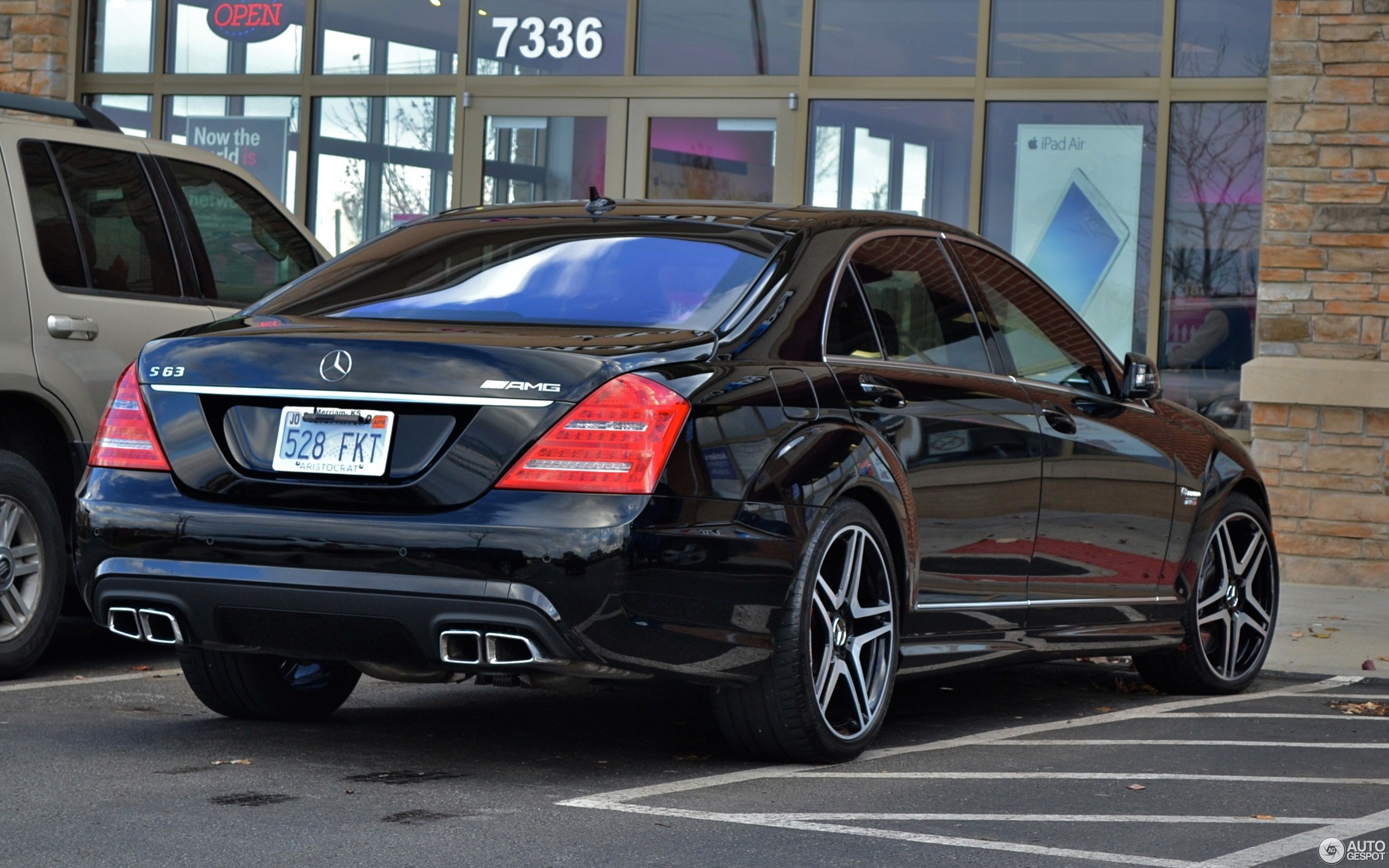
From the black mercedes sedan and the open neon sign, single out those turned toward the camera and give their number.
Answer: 1

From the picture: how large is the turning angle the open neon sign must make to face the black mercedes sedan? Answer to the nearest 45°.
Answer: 0° — it already faces it

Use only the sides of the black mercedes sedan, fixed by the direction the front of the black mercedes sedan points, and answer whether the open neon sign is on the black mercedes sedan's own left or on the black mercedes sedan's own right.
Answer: on the black mercedes sedan's own left

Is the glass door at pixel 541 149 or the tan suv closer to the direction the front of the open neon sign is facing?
the tan suv

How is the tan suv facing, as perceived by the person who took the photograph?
facing away from the viewer and to the right of the viewer

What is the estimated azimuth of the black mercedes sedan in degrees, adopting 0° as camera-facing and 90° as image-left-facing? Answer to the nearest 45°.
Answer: approximately 225°

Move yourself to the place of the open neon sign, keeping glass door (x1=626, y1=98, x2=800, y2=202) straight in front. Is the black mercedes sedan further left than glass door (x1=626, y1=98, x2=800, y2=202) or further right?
right

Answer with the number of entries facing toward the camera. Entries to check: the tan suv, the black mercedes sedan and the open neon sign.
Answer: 1

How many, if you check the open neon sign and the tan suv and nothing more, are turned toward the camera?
1

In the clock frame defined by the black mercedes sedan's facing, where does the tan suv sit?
The tan suv is roughly at 9 o'clock from the black mercedes sedan.

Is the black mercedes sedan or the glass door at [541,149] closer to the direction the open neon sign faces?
the black mercedes sedan

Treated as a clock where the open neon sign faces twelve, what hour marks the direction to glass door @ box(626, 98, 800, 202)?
The glass door is roughly at 10 o'clock from the open neon sign.

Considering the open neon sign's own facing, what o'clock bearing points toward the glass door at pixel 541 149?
The glass door is roughly at 10 o'clock from the open neon sign.

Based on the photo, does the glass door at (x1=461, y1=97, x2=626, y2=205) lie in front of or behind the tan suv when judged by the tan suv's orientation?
in front

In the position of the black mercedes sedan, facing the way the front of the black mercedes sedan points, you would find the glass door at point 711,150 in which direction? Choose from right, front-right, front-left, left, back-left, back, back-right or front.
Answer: front-left

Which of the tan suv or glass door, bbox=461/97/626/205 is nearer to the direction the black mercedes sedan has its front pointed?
the glass door
